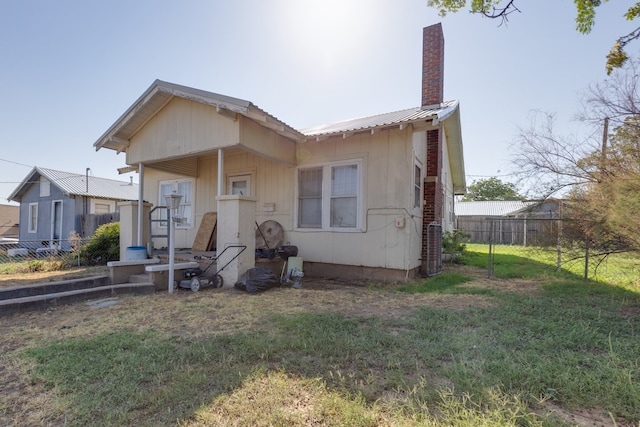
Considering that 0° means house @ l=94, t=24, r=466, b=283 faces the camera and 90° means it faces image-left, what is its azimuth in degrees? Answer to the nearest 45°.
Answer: approximately 45°

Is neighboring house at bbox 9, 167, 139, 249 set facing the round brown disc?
no

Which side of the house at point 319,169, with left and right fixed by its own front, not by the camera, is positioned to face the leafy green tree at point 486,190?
back

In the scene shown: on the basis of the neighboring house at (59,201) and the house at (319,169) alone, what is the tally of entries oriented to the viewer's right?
0

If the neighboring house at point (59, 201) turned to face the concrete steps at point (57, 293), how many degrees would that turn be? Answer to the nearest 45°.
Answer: approximately 45° to its left

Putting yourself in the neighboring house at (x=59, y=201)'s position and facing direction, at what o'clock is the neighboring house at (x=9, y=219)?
the neighboring house at (x=9, y=219) is roughly at 4 o'clock from the neighboring house at (x=59, y=201).

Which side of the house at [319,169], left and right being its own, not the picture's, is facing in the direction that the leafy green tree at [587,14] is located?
left

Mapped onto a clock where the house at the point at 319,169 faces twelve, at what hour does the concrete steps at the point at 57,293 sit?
The concrete steps is roughly at 1 o'clock from the house.
